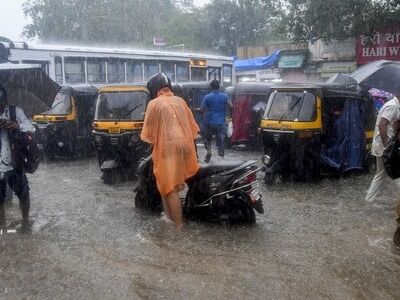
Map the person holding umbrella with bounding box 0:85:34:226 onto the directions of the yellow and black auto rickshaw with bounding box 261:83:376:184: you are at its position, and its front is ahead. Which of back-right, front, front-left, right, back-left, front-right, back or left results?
front

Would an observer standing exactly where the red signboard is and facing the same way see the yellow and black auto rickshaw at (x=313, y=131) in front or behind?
in front

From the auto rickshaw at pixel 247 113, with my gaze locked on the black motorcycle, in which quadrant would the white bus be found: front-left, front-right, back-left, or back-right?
back-right

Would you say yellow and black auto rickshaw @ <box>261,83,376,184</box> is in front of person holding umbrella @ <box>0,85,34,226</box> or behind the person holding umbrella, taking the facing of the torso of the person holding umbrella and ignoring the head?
behind

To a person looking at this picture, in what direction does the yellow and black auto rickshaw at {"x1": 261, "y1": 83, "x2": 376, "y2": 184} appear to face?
facing the viewer and to the left of the viewer

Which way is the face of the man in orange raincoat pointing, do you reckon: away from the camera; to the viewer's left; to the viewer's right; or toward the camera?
away from the camera

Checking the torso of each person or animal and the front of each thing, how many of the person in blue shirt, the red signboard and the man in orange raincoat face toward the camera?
1

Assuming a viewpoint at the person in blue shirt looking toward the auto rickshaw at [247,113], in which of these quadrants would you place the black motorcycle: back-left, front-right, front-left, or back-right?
back-right

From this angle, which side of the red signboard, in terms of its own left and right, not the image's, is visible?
front

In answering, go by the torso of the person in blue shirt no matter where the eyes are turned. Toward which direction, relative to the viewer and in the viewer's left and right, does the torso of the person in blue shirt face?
facing away from the viewer

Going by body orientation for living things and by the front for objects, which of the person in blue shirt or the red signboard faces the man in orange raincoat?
the red signboard
